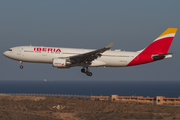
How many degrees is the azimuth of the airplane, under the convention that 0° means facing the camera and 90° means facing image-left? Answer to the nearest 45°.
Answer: approximately 90°
